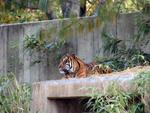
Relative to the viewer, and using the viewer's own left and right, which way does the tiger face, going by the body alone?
facing the viewer and to the left of the viewer
